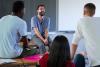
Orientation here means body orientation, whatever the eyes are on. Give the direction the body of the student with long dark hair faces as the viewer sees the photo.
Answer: away from the camera

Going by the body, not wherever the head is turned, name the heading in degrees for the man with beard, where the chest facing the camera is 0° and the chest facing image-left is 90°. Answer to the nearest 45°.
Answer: approximately 315°

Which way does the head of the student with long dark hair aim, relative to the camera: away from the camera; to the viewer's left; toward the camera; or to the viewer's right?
away from the camera

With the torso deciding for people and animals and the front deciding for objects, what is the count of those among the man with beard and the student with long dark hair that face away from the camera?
1

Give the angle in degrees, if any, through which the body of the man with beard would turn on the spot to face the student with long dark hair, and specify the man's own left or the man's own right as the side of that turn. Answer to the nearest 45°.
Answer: approximately 45° to the man's own right

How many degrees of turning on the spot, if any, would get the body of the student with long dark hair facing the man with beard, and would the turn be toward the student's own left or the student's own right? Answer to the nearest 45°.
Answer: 0° — they already face them

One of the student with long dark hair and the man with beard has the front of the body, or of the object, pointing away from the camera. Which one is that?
the student with long dark hair
